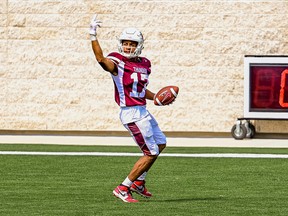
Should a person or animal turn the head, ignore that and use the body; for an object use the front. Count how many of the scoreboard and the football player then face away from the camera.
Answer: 0

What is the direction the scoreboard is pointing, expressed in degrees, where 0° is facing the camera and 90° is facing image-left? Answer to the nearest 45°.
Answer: approximately 0°

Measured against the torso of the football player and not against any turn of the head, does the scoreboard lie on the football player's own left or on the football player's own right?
on the football player's own left

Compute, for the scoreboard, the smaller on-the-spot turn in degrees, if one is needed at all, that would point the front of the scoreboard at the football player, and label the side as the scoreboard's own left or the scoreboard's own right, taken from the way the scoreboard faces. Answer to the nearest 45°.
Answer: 0° — it already faces them

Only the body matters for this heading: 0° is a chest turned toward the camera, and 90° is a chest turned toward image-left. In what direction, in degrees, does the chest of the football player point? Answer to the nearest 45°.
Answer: approximately 315°
